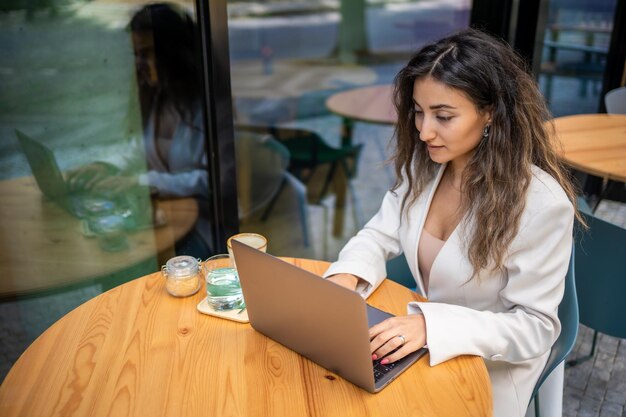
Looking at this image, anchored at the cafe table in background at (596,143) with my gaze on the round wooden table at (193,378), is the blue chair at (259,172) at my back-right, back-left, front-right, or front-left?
front-right

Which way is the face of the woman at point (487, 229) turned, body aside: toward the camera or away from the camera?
toward the camera

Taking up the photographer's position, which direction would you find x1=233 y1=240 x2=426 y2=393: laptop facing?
facing away from the viewer and to the right of the viewer

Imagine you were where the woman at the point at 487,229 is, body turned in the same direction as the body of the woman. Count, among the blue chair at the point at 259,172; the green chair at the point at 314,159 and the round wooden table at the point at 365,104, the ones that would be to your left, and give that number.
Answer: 0

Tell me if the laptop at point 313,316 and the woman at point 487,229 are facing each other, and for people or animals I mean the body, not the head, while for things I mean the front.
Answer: yes

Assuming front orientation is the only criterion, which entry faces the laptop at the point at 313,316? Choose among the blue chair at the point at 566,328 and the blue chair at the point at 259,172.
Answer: the blue chair at the point at 566,328

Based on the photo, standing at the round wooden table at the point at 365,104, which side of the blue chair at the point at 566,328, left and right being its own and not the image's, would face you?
right

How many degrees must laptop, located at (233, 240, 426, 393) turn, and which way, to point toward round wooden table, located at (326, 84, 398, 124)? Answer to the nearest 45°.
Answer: approximately 45° to its left

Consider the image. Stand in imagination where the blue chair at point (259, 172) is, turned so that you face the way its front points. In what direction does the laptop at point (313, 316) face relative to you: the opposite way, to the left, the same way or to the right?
the same way

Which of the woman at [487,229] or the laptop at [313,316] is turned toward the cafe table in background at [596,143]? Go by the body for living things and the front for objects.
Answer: the laptop

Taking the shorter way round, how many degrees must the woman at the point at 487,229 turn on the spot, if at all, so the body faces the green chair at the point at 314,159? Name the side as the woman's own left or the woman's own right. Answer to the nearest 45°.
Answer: approximately 90° to the woman's own right

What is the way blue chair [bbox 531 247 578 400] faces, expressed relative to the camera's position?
facing the viewer and to the left of the viewer

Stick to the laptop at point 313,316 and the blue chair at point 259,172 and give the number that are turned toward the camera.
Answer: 0

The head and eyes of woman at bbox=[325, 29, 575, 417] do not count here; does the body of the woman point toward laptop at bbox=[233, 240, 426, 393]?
yes

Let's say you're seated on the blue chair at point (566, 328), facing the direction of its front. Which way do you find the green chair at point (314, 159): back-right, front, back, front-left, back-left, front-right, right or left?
right

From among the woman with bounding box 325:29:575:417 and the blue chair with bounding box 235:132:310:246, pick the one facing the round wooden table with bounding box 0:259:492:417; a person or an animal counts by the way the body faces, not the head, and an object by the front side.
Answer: the woman
